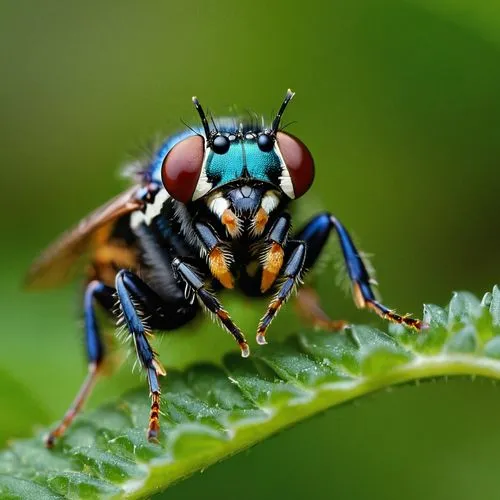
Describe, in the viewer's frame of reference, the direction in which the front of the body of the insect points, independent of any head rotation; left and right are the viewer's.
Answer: facing the viewer and to the right of the viewer
